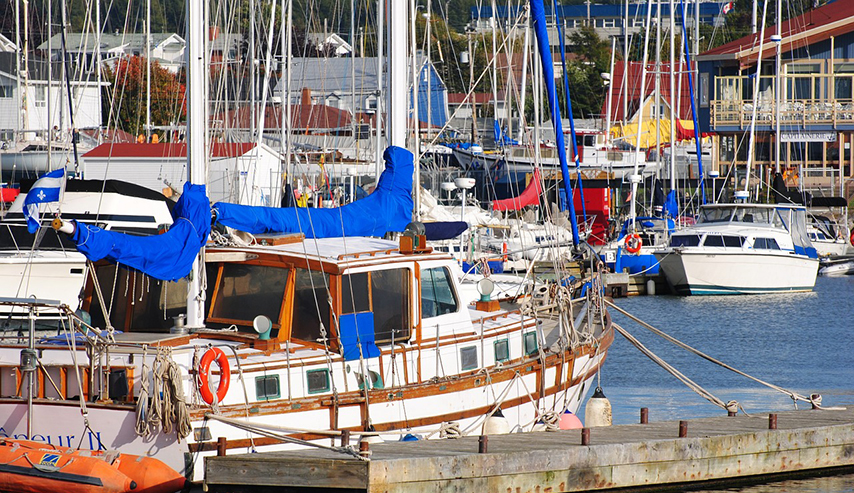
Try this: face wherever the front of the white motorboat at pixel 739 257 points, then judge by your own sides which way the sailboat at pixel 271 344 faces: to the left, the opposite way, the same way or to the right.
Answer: the opposite way

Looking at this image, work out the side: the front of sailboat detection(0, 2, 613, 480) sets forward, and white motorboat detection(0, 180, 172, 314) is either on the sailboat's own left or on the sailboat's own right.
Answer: on the sailboat's own left

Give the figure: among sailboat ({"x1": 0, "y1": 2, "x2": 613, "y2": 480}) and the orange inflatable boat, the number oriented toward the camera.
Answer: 0

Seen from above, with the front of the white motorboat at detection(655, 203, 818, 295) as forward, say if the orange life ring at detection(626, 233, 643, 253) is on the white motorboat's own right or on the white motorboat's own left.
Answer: on the white motorboat's own right

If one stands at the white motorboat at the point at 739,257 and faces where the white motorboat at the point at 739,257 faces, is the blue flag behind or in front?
in front

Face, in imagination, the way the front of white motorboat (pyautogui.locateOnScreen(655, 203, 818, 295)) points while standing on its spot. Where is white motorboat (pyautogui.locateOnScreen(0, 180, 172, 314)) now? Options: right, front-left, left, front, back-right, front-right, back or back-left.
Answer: front

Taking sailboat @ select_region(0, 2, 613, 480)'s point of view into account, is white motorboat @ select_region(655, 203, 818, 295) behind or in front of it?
in front

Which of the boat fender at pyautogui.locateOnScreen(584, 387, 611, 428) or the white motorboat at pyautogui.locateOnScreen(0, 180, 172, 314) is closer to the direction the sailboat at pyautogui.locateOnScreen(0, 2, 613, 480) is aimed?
the boat fender

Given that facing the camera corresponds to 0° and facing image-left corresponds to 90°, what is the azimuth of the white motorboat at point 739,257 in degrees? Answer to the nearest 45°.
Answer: approximately 45°

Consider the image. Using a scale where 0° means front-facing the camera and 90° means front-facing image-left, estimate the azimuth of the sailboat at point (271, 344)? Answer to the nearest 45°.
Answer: approximately 225°

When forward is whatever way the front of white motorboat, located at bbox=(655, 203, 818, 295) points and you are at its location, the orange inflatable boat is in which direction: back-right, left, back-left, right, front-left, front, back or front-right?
front-left

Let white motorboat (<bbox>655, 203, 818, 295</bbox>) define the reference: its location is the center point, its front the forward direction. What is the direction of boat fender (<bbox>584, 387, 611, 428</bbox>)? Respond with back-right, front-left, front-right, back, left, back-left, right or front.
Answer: front-left

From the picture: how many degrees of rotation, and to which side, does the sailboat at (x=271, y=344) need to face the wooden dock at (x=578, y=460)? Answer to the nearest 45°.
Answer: approximately 45° to its right
